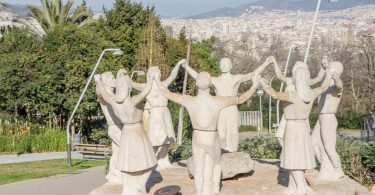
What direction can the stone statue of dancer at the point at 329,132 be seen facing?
to the viewer's left

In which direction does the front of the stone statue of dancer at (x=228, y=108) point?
toward the camera

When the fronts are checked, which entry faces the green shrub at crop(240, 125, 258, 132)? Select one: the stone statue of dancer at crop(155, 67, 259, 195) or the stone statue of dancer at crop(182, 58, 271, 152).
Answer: the stone statue of dancer at crop(155, 67, 259, 195)

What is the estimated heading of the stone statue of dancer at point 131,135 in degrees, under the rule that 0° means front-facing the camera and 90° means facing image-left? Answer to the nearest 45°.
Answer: approximately 225°

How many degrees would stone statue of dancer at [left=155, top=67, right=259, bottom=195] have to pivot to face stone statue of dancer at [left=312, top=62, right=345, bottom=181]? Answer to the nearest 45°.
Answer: approximately 45° to its right

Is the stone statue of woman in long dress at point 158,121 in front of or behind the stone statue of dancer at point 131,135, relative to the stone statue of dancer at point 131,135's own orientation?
in front

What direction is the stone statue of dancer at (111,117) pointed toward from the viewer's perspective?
to the viewer's right

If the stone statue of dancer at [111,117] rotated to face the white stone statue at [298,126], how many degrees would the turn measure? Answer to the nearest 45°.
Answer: approximately 45° to its right

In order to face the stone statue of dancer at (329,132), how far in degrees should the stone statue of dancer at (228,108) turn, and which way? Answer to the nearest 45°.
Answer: approximately 90° to its left

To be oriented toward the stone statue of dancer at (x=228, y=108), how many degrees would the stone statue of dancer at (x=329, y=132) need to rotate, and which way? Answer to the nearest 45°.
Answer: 0° — it already faces it

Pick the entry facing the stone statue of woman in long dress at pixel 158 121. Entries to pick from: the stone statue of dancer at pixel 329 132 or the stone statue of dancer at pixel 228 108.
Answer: the stone statue of dancer at pixel 329 132

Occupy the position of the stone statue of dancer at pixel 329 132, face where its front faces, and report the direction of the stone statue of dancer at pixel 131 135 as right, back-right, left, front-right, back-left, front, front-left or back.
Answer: front-left

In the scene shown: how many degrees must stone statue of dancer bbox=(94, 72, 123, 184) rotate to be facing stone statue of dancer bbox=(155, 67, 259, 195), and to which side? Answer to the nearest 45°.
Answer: approximately 45° to its right

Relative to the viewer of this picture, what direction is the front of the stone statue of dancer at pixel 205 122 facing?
facing away from the viewer

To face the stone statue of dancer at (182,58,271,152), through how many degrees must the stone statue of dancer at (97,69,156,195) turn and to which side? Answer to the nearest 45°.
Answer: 0° — it already faces it
